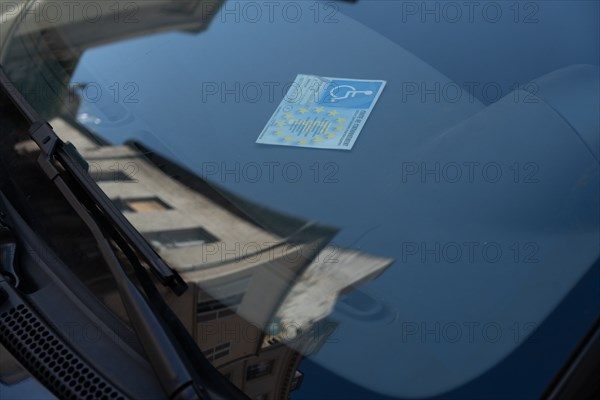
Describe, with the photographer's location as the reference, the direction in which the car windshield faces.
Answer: facing the viewer and to the left of the viewer
